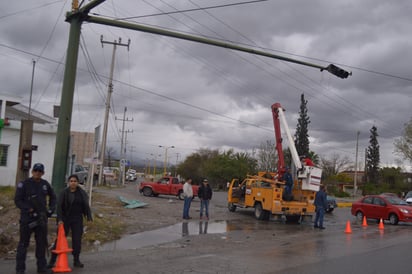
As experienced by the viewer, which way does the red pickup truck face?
facing to the left of the viewer

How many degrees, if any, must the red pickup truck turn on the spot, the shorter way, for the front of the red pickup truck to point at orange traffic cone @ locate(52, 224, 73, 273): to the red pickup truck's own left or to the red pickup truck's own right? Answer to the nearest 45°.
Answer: approximately 90° to the red pickup truck's own left

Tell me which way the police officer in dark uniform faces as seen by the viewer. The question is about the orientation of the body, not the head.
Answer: toward the camera

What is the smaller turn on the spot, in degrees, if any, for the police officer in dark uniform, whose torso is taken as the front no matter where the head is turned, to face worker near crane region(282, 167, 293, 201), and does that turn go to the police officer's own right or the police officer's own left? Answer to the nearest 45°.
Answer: approximately 135° to the police officer's own left

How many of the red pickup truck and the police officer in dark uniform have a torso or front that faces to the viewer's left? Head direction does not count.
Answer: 1

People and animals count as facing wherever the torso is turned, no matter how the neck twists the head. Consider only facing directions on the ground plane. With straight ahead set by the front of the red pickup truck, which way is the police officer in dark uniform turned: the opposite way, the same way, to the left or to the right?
to the left

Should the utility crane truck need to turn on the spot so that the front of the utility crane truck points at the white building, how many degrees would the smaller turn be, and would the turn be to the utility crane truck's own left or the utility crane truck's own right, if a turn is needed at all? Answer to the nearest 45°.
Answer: approximately 45° to the utility crane truck's own left

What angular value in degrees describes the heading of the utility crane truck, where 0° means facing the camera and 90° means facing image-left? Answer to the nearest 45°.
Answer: approximately 135°

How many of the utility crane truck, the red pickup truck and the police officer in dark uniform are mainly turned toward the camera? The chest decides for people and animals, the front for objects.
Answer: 1
